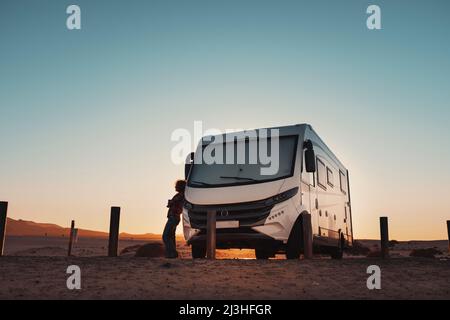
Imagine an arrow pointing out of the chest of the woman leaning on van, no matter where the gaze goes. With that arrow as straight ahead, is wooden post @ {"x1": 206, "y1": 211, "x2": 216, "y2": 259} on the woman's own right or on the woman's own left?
on the woman's own left

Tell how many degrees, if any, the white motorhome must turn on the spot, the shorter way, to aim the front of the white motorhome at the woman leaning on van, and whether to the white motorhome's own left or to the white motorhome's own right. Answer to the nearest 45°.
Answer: approximately 90° to the white motorhome's own right

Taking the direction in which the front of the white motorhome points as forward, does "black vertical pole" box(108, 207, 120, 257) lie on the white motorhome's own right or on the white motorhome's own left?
on the white motorhome's own right

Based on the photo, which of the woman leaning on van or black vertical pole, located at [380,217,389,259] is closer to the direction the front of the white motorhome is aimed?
the woman leaning on van

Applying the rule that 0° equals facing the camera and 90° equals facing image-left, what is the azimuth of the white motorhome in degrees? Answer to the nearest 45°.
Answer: approximately 45°

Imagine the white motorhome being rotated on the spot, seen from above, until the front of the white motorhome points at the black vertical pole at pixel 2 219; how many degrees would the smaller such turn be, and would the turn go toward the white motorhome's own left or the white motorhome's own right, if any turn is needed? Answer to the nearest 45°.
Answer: approximately 45° to the white motorhome's own right

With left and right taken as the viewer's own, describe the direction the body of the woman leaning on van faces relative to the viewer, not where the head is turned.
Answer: facing to the left of the viewer

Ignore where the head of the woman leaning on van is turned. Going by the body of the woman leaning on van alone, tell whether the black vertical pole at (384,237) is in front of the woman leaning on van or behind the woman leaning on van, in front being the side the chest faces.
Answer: behind

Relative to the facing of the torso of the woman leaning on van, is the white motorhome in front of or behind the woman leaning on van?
behind

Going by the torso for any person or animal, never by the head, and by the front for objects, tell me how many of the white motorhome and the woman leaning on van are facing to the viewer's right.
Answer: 0

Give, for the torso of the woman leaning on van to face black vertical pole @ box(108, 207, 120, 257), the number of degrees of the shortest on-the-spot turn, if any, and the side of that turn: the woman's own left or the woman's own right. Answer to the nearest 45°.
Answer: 0° — they already face it

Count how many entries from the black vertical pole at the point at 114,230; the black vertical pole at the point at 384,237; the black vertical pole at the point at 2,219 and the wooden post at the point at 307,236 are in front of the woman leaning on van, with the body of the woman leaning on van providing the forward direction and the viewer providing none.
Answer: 2
